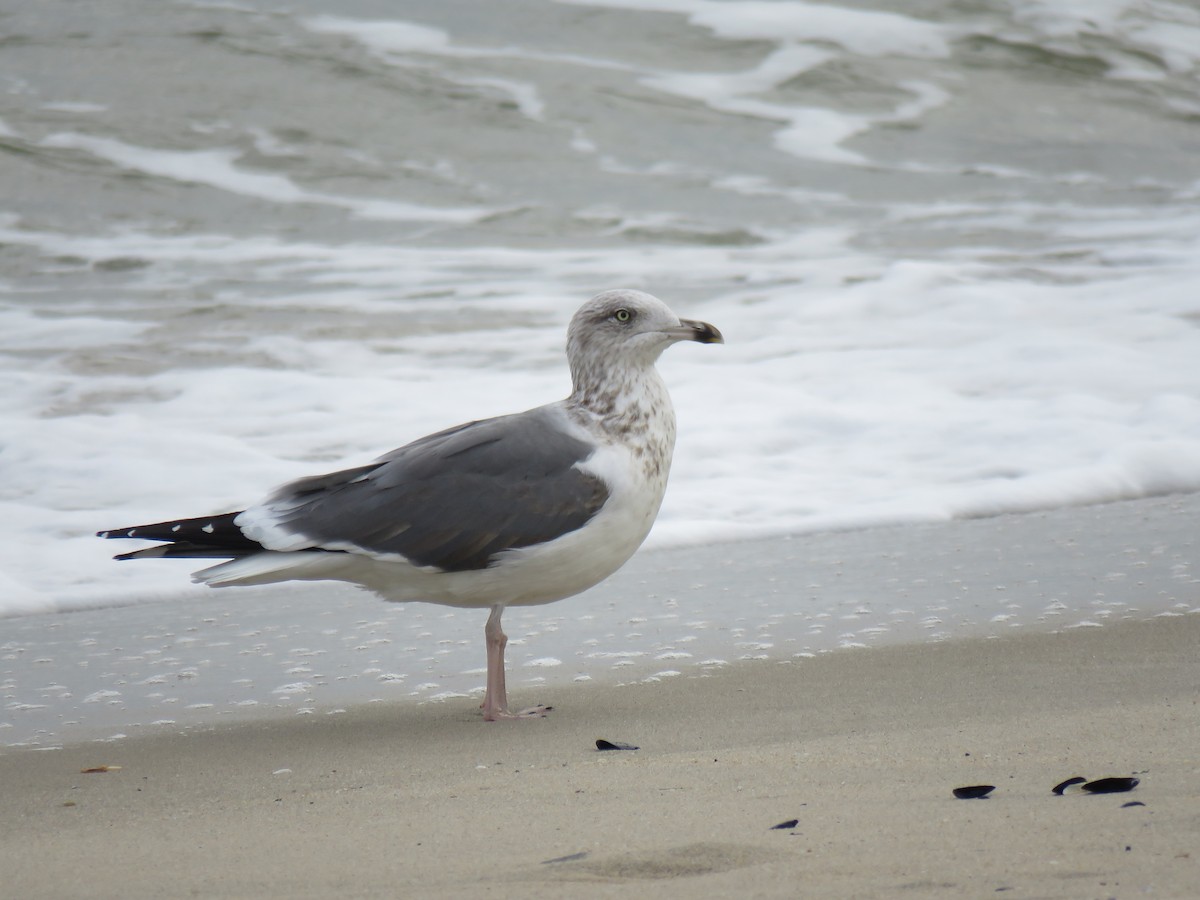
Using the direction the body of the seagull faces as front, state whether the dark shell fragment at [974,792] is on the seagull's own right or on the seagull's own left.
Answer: on the seagull's own right

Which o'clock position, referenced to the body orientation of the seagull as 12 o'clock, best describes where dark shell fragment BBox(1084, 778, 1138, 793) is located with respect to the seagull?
The dark shell fragment is roughly at 2 o'clock from the seagull.

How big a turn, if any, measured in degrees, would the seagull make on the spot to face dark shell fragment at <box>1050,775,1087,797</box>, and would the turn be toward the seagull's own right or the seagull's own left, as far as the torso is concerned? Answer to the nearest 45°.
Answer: approximately 45° to the seagull's own right

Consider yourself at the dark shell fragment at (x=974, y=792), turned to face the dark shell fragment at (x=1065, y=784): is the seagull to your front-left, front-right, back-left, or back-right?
back-left

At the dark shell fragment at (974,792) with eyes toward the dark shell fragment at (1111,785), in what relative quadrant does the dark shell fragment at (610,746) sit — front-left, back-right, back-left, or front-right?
back-left

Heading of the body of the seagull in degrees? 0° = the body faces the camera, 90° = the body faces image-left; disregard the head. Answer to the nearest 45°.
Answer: approximately 270°
